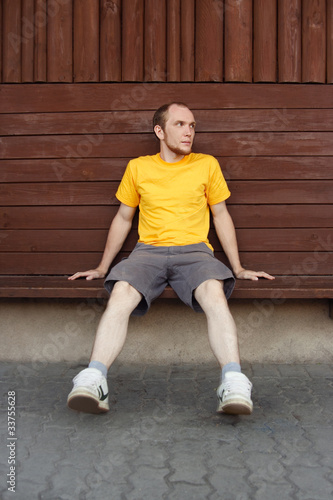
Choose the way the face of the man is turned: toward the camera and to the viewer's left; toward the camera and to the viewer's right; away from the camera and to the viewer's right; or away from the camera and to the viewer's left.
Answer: toward the camera and to the viewer's right

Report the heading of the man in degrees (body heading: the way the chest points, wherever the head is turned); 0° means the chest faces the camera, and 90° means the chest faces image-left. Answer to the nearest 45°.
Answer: approximately 0°
